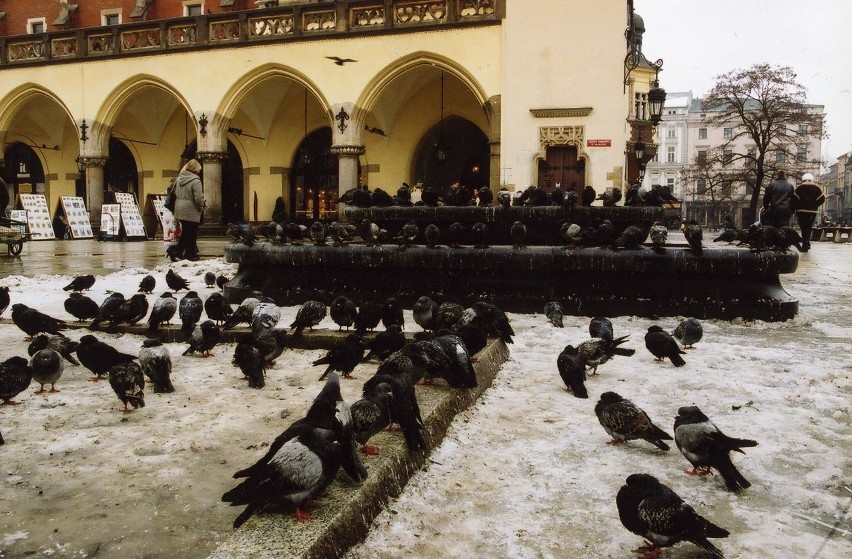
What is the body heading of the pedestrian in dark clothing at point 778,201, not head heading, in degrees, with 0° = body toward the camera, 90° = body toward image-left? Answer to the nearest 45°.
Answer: approximately 180°

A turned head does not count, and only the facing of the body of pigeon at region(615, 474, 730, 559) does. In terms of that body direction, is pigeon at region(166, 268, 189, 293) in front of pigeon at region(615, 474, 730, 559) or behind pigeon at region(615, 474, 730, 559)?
in front

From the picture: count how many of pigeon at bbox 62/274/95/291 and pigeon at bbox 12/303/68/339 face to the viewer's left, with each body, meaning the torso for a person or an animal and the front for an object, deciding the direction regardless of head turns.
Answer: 1

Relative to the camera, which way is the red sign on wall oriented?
toward the camera

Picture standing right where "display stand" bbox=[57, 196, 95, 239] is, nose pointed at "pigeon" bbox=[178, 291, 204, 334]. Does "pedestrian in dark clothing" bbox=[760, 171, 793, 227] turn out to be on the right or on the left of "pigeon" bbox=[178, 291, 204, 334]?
left

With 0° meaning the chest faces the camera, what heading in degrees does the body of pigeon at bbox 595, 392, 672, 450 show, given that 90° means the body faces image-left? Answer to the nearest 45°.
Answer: approximately 135°

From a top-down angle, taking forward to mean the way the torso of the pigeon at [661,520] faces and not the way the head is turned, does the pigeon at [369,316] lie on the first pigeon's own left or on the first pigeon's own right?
on the first pigeon's own right

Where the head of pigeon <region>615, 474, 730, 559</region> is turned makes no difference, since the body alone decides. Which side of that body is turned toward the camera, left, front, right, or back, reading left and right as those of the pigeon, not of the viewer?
left

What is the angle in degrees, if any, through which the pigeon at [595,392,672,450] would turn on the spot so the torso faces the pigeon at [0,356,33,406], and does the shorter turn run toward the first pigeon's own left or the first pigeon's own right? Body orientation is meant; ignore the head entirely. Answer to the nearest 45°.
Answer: approximately 45° to the first pigeon's own left

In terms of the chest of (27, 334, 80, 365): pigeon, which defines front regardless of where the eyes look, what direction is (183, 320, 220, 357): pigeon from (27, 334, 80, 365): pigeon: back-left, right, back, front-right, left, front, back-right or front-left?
back
